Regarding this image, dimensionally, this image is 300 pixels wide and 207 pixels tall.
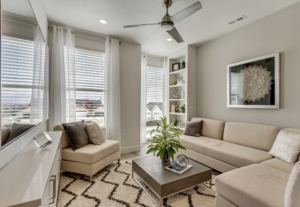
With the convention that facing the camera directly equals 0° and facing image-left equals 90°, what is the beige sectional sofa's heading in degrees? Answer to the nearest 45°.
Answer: approximately 45°

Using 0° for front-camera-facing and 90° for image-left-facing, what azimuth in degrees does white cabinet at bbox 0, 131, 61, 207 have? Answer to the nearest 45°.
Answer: approximately 270°

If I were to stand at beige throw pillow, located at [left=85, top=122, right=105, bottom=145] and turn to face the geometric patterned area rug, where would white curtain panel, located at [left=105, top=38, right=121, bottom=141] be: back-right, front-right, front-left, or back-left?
back-left

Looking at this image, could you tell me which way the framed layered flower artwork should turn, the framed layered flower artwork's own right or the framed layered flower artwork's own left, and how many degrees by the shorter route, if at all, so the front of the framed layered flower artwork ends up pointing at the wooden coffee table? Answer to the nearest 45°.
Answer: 0° — it already faces it

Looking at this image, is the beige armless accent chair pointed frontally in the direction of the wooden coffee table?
yes

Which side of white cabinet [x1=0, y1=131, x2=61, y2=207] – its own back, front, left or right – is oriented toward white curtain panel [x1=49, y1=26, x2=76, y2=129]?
left

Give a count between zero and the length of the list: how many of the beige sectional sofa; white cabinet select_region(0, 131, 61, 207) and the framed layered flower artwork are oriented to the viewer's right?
1

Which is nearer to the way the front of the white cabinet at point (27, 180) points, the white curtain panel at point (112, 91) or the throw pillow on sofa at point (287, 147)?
the throw pillow on sofa

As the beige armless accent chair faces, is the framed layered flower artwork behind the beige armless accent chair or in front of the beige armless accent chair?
in front

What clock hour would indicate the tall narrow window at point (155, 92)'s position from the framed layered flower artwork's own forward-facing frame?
The tall narrow window is roughly at 2 o'clock from the framed layered flower artwork.

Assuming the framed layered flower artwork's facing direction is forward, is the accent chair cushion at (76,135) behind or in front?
in front

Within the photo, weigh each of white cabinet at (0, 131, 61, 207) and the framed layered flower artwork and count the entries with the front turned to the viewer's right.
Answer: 1

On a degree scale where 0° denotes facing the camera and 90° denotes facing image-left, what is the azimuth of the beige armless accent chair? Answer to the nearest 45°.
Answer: approximately 315°

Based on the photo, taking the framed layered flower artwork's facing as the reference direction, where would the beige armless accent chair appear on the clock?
The beige armless accent chair is roughly at 12 o'clock from the framed layered flower artwork.
